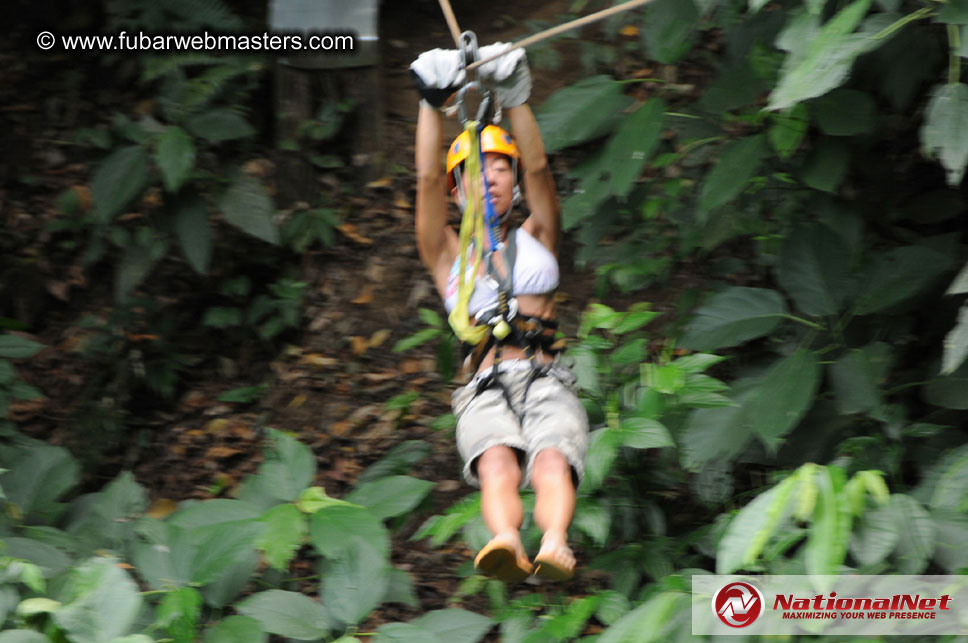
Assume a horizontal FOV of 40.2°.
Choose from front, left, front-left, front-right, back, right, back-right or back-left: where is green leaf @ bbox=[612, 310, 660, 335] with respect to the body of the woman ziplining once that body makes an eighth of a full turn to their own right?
back

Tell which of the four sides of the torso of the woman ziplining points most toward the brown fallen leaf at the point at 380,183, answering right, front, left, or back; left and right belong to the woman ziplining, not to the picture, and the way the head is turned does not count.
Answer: back

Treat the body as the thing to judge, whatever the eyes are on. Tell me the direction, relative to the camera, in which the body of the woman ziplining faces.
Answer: toward the camera

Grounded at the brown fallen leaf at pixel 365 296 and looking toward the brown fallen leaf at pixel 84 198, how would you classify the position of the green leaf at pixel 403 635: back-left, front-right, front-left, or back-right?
back-left

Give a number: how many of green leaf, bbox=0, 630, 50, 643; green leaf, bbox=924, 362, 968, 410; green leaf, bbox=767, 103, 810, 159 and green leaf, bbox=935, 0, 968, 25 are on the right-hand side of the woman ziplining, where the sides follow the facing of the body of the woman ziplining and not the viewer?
1

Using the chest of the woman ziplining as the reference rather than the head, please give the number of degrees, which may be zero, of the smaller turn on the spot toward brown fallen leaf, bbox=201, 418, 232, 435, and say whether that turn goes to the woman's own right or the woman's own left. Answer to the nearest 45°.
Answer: approximately 135° to the woman's own right

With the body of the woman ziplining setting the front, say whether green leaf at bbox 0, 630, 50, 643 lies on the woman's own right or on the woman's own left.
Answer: on the woman's own right

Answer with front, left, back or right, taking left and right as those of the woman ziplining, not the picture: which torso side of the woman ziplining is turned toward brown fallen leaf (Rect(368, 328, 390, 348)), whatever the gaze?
back

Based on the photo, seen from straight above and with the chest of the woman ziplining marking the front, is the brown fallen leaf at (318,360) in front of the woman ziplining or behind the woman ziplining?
behind

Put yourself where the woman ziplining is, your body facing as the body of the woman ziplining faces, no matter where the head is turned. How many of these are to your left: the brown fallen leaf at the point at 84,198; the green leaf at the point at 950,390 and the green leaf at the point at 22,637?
1

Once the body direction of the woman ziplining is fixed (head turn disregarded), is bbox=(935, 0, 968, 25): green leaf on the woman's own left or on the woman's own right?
on the woman's own left

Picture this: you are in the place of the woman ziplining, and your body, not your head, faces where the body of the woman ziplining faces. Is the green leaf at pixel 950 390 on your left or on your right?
on your left
